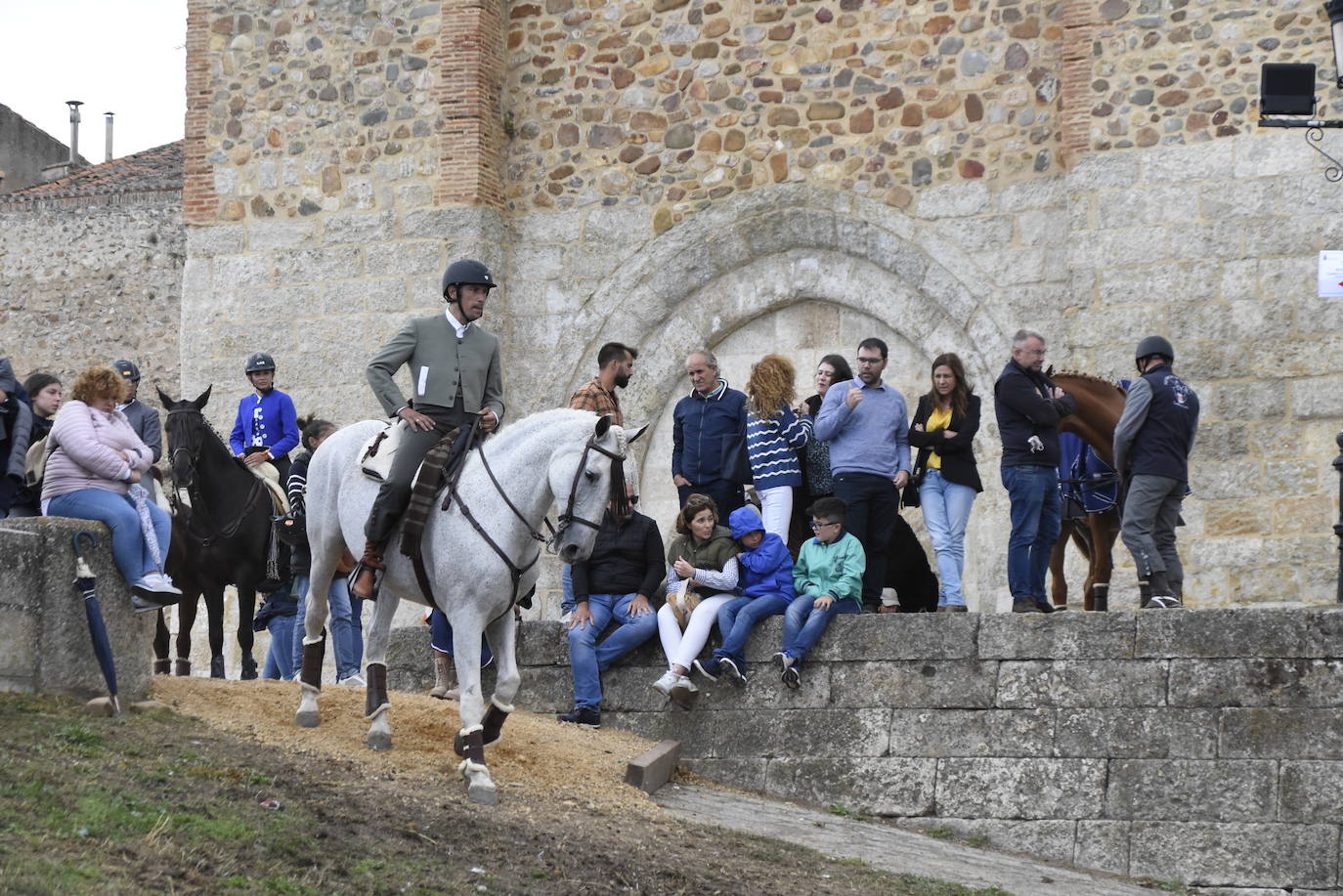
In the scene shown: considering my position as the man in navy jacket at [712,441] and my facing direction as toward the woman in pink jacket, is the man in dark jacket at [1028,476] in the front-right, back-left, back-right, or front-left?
back-left

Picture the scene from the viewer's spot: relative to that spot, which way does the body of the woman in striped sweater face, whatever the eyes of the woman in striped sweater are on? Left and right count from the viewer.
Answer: facing away from the viewer and to the right of the viewer

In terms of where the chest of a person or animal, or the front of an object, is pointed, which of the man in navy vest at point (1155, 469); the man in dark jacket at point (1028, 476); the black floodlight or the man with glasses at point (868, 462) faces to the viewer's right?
the man in dark jacket

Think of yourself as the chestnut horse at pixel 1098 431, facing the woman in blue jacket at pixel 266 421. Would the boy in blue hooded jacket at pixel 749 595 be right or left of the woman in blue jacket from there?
left

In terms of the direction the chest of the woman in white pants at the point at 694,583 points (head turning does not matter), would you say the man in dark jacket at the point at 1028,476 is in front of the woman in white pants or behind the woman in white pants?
behind

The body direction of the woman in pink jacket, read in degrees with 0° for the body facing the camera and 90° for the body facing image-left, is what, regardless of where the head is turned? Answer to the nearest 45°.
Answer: approximately 315°

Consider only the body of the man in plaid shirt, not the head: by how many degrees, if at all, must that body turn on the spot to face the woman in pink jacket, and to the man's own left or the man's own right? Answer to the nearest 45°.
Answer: approximately 135° to the man's own right

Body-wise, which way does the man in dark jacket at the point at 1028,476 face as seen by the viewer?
to the viewer's right
